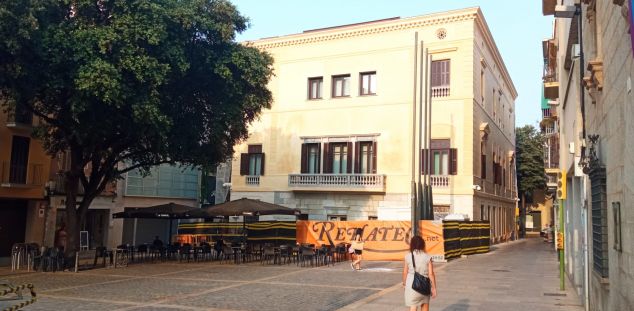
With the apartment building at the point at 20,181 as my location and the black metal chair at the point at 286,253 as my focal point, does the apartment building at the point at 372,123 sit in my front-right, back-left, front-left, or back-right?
front-left

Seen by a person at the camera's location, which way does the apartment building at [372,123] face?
facing the viewer

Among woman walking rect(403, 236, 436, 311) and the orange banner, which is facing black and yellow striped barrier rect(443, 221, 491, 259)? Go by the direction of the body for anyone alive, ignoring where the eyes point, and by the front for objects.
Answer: the woman walking

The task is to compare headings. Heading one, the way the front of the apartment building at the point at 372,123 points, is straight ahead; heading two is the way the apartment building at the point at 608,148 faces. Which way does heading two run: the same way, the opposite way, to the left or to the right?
to the right

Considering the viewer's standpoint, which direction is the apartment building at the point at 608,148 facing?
facing to the left of the viewer

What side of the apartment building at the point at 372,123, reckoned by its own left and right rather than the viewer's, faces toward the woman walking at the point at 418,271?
front

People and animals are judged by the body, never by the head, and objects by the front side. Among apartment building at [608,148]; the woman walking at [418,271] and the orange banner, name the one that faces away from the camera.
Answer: the woman walking

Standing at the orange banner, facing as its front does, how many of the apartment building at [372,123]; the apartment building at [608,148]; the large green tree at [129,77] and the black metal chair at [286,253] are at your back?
1

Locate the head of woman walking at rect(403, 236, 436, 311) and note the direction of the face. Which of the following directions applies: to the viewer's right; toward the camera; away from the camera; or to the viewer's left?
away from the camera

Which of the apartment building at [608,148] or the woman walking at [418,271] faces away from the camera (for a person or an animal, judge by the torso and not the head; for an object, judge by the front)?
the woman walking

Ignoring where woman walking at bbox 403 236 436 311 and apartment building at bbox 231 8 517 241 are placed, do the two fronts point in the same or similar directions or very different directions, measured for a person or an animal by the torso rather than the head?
very different directions

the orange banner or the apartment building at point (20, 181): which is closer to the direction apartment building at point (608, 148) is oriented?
the apartment building

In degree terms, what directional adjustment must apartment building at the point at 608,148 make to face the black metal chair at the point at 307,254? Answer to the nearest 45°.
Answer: approximately 45° to its right

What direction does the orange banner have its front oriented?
toward the camera

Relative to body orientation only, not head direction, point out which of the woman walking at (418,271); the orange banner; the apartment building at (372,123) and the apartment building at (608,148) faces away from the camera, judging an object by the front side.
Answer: the woman walking

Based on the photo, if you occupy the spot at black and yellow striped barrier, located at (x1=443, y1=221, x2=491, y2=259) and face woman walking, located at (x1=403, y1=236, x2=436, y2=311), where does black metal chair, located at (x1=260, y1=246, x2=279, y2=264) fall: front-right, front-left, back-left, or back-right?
front-right

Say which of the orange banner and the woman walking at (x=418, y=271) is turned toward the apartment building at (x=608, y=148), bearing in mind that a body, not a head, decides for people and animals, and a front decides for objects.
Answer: the orange banner

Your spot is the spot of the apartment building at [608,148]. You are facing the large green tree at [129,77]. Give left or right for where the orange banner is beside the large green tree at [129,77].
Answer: right

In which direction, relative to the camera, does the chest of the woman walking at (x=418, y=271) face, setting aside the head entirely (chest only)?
away from the camera

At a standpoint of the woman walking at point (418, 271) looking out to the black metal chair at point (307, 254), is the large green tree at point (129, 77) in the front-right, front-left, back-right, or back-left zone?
front-left

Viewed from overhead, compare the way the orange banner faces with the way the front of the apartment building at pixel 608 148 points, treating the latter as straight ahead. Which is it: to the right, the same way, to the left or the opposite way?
to the left
